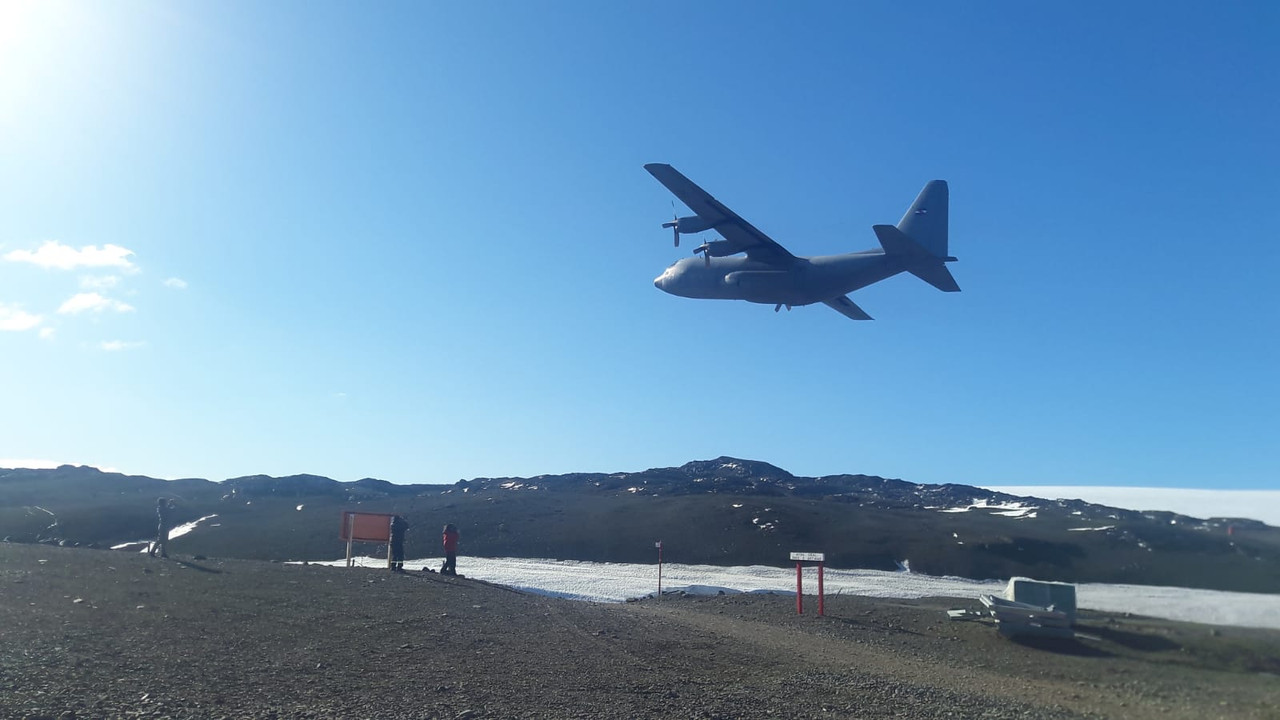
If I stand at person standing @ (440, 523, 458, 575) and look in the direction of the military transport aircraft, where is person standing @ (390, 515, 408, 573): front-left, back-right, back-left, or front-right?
back-left

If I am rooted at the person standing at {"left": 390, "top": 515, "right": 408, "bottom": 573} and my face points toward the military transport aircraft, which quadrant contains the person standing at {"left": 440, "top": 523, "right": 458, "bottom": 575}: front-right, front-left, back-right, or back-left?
front-right

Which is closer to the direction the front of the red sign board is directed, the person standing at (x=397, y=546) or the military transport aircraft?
the person standing

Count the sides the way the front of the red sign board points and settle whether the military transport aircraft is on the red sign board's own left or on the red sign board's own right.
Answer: on the red sign board's own left

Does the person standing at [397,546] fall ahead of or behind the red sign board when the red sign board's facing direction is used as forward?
ahead

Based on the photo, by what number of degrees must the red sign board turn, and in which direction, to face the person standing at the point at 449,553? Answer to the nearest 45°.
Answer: approximately 45° to its left

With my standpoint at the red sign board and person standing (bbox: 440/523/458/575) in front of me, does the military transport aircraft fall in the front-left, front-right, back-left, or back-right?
front-left

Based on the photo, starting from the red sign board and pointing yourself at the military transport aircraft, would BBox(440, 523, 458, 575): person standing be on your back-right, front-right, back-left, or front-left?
front-right
